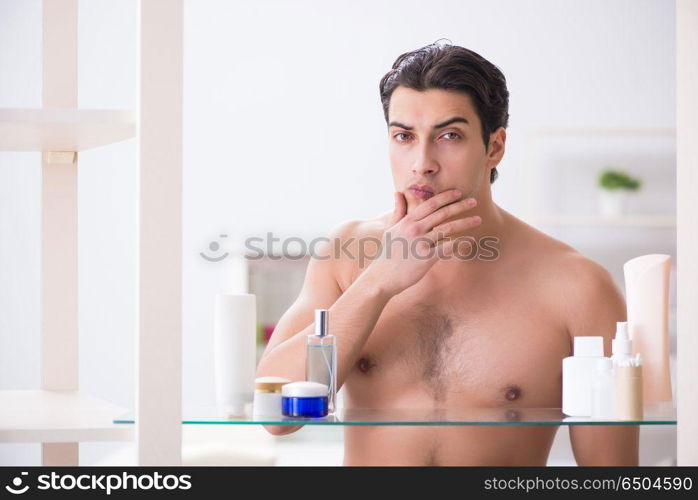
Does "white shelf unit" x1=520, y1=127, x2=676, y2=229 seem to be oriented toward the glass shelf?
yes

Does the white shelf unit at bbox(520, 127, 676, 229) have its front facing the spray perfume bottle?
yes

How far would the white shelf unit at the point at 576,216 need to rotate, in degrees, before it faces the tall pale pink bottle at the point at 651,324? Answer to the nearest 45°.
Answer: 0° — it already faces it

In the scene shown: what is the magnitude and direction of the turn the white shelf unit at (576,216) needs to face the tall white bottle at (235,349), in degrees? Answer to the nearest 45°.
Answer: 0° — it already faces it

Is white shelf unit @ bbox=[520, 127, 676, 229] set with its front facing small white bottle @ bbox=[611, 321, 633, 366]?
yes

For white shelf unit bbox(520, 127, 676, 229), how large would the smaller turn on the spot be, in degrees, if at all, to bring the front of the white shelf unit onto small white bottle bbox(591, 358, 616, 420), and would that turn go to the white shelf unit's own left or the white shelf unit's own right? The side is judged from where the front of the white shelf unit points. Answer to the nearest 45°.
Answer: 0° — it already faces it

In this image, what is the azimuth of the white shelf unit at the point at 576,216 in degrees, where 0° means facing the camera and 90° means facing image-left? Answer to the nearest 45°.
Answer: approximately 0°

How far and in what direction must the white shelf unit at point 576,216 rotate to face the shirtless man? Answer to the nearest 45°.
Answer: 0° — it already faces them

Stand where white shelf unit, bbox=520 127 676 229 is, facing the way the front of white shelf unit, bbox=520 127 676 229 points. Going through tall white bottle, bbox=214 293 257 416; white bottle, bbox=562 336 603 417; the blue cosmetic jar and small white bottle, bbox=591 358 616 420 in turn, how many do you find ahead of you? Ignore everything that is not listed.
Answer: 4

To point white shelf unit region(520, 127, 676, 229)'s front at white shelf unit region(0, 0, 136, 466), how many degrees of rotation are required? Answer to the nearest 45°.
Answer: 0° — it already faces it
